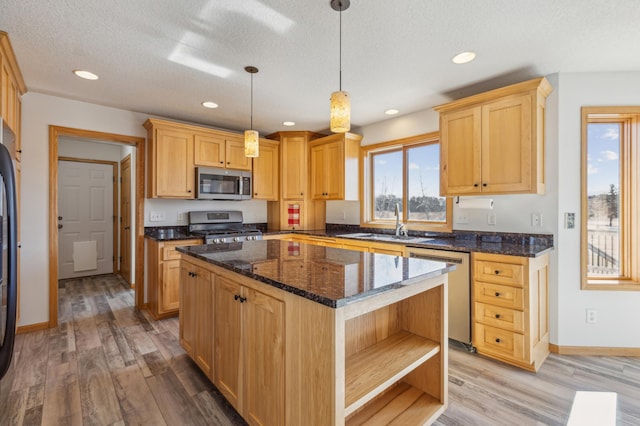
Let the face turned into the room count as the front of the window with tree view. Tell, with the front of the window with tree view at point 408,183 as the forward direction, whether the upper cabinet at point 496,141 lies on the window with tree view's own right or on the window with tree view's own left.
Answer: on the window with tree view's own left

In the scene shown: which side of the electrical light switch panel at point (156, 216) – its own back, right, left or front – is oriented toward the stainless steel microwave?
left

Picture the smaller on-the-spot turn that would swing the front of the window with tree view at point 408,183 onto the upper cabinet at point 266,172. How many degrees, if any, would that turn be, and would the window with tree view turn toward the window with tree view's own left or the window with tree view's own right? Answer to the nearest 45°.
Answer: approximately 45° to the window with tree view's own right

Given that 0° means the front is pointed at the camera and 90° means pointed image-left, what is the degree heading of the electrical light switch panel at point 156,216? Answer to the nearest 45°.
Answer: approximately 0°

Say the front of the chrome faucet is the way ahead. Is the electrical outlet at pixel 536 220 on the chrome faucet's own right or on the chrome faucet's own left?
on the chrome faucet's own left

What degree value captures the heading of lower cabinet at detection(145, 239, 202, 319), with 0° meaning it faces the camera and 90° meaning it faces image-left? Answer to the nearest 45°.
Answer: approximately 315°

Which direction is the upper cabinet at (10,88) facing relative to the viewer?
to the viewer's right

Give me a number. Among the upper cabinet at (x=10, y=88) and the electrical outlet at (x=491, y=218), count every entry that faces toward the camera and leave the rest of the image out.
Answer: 1

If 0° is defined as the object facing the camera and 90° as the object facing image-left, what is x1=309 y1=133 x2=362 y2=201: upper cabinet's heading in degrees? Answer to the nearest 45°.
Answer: approximately 45°
